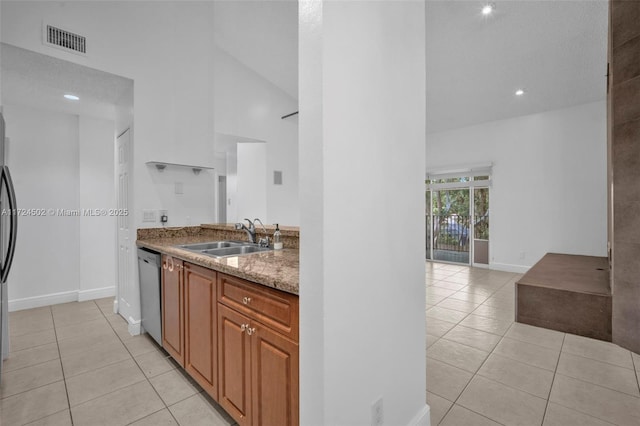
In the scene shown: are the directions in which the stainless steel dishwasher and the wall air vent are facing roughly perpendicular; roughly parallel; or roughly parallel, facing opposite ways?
roughly perpendicular

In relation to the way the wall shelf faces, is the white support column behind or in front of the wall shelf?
in front

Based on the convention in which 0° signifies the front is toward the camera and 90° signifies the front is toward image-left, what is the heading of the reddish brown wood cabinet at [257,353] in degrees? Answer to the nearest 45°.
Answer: approximately 45°
